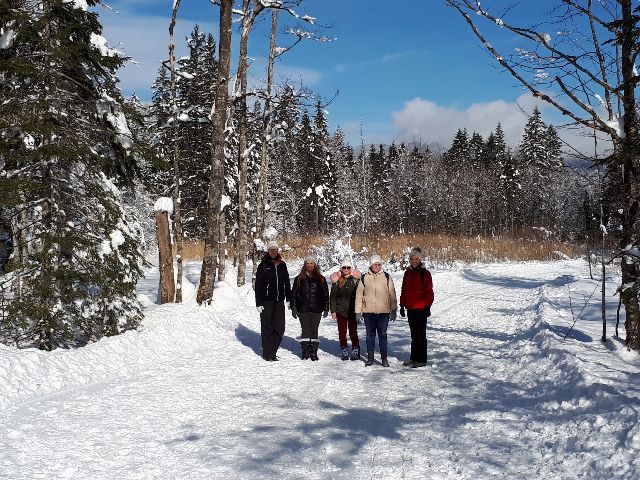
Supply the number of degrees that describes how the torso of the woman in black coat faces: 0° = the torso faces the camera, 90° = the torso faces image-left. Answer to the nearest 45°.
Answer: approximately 0°

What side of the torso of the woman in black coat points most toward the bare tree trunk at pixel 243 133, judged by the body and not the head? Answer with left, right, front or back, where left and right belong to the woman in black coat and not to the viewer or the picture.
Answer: back

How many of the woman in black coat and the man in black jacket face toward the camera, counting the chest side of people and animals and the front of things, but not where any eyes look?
2

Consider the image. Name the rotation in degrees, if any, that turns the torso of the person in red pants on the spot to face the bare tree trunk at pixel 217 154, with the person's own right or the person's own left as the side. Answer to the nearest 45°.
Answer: approximately 135° to the person's own right

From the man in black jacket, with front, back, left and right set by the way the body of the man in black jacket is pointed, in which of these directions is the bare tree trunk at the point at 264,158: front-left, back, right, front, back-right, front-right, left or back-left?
back

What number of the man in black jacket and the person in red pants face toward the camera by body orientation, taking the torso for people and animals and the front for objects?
2

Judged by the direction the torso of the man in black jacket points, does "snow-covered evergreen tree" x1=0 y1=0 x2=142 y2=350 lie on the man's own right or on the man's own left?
on the man's own right

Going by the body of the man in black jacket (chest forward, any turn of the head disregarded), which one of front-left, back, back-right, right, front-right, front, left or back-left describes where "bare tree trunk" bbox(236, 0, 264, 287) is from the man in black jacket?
back

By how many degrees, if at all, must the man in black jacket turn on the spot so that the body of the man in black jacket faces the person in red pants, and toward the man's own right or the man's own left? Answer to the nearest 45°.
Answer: approximately 90° to the man's own left

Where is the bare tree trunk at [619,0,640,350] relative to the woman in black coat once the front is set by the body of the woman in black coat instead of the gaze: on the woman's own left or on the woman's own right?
on the woman's own left

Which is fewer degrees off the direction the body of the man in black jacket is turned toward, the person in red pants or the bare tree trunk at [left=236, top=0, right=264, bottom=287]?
the person in red pants

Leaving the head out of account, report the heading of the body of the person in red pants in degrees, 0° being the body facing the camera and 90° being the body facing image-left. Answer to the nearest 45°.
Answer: approximately 0°
